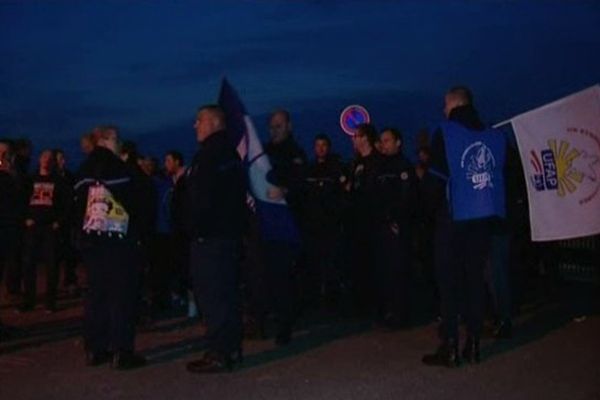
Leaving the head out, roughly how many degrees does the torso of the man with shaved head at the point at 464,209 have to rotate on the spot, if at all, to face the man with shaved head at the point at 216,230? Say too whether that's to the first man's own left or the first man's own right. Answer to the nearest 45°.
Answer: approximately 45° to the first man's own left

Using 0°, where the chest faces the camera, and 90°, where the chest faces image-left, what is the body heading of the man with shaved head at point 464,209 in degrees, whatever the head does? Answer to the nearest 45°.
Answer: approximately 135°

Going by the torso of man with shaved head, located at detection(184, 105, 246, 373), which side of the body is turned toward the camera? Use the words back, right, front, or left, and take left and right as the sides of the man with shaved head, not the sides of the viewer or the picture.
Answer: left

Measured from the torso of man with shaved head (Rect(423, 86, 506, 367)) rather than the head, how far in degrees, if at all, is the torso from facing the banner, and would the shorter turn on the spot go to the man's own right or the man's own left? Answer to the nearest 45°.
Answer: approximately 90° to the man's own right
